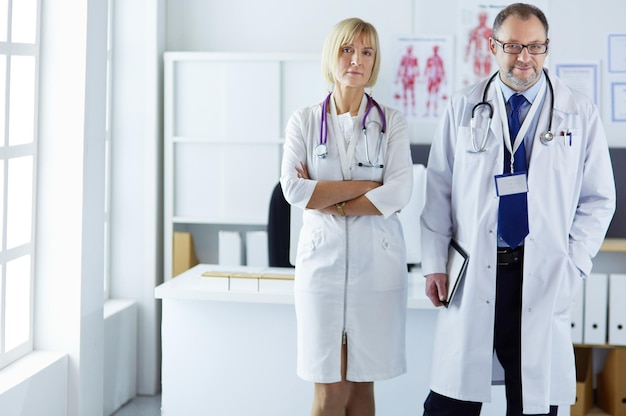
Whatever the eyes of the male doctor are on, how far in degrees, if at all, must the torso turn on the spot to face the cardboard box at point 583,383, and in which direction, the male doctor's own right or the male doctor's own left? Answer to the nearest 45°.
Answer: approximately 180°

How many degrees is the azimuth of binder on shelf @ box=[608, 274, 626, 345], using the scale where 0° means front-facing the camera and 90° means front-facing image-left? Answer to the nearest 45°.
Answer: approximately 0°

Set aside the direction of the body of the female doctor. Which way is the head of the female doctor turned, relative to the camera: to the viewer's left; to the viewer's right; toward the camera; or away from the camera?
toward the camera

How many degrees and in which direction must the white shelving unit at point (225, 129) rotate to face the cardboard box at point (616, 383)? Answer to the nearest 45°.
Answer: approximately 90° to its left

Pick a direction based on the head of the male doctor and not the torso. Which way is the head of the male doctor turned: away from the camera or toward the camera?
toward the camera

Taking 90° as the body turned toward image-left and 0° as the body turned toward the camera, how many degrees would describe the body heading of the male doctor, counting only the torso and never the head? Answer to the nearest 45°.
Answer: approximately 0°

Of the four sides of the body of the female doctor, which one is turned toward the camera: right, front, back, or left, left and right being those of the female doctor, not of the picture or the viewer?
front

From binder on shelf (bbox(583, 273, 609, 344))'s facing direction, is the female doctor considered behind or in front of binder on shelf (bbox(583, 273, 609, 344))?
in front

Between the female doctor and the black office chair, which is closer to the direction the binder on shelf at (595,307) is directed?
the female doctor

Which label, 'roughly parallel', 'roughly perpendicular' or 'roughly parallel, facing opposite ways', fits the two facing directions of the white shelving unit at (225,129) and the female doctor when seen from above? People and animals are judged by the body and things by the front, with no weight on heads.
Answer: roughly parallel

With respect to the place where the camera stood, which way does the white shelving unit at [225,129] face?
facing the viewer

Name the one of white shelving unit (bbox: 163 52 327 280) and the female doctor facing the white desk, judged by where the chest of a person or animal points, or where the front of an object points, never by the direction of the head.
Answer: the white shelving unit

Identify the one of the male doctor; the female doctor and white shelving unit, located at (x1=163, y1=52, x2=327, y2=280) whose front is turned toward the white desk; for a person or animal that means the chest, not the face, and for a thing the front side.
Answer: the white shelving unit

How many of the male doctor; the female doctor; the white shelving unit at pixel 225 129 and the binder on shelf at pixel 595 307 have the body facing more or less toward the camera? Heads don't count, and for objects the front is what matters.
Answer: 4

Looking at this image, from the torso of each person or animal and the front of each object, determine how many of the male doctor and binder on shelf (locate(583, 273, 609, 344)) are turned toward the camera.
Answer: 2
